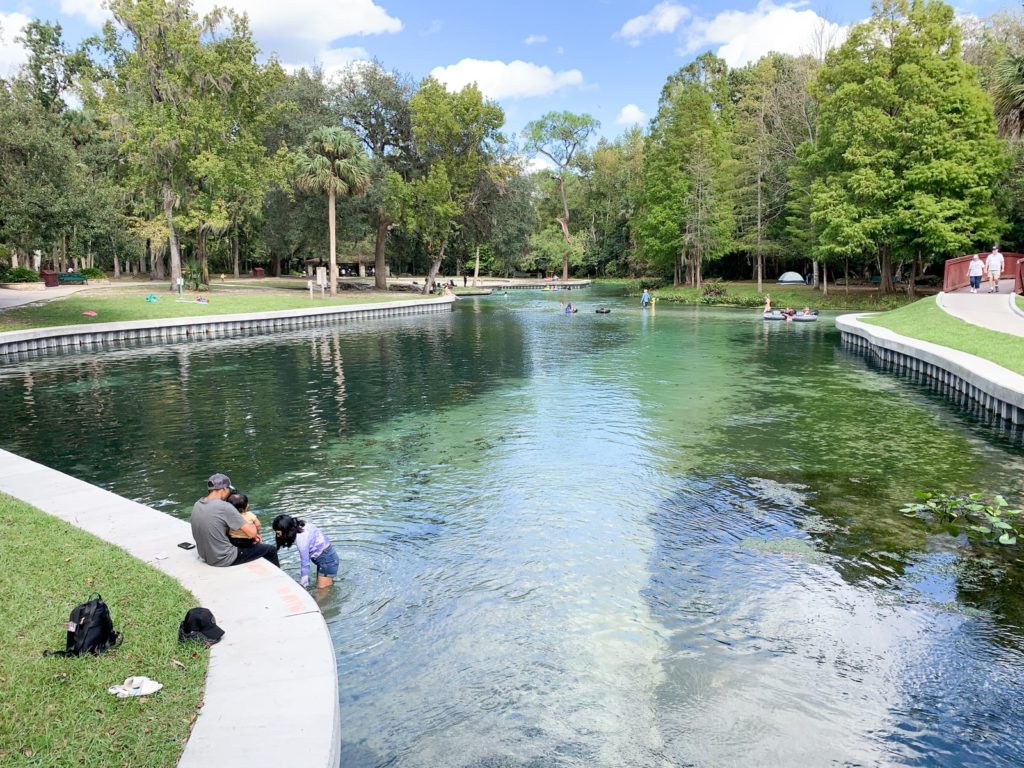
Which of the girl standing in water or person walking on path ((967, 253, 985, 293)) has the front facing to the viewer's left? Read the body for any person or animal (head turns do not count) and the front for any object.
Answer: the girl standing in water

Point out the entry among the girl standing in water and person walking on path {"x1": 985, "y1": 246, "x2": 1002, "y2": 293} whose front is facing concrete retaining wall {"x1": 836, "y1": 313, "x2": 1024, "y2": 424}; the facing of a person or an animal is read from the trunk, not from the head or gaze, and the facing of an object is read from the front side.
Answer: the person walking on path

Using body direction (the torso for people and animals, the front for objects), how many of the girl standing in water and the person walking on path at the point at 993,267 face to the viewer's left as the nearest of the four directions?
1

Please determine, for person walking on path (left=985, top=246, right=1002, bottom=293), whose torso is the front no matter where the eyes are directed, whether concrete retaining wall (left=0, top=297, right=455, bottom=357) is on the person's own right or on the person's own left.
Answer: on the person's own right

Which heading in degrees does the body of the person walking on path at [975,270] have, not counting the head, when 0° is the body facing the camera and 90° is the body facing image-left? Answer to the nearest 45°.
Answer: approximately 0°

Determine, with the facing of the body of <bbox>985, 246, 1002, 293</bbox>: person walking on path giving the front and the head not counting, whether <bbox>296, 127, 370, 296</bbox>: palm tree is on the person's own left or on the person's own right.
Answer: on the person's own right

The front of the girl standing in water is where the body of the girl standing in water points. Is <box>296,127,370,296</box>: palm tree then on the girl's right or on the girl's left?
on the girl's right

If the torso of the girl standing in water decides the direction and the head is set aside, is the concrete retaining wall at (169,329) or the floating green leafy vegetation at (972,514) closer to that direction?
the concrete retaining wall

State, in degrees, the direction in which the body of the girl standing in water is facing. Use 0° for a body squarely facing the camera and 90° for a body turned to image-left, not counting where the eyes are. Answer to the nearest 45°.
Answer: approximately 90°

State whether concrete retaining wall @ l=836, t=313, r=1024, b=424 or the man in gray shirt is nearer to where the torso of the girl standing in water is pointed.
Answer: the man in gray shirt
